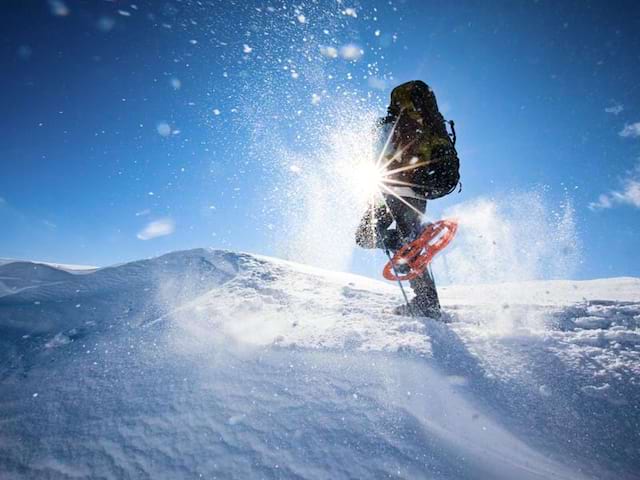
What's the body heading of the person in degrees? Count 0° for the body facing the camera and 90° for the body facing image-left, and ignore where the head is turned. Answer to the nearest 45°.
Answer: approximately 90°
